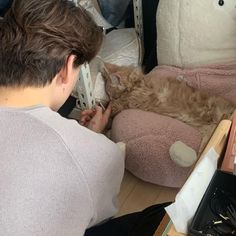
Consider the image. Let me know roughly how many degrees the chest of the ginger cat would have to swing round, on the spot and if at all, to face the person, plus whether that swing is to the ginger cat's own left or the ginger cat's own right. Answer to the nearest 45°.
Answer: approximately 90° to the ginger cat's own left

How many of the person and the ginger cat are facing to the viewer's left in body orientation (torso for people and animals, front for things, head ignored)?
1

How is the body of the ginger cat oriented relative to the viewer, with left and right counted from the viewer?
facing to the left of the viewer

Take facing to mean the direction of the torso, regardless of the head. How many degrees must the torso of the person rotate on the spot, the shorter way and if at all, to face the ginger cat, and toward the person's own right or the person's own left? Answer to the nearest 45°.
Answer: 0° — they already face it

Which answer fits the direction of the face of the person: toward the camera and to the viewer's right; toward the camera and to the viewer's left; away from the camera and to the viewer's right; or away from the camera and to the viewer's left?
away from the camera and to the viewer's right

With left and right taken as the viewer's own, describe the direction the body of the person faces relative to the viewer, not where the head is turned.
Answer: facing away from the viewer and to the right of the viewer

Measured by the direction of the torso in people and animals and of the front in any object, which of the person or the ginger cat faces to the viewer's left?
the ginger cat

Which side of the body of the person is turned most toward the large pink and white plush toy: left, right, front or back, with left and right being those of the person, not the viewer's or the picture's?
front
